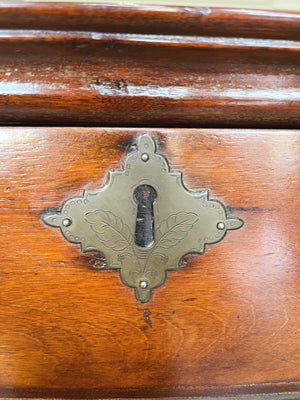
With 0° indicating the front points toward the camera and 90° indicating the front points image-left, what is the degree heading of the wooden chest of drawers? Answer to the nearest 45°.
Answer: approximately 0°
